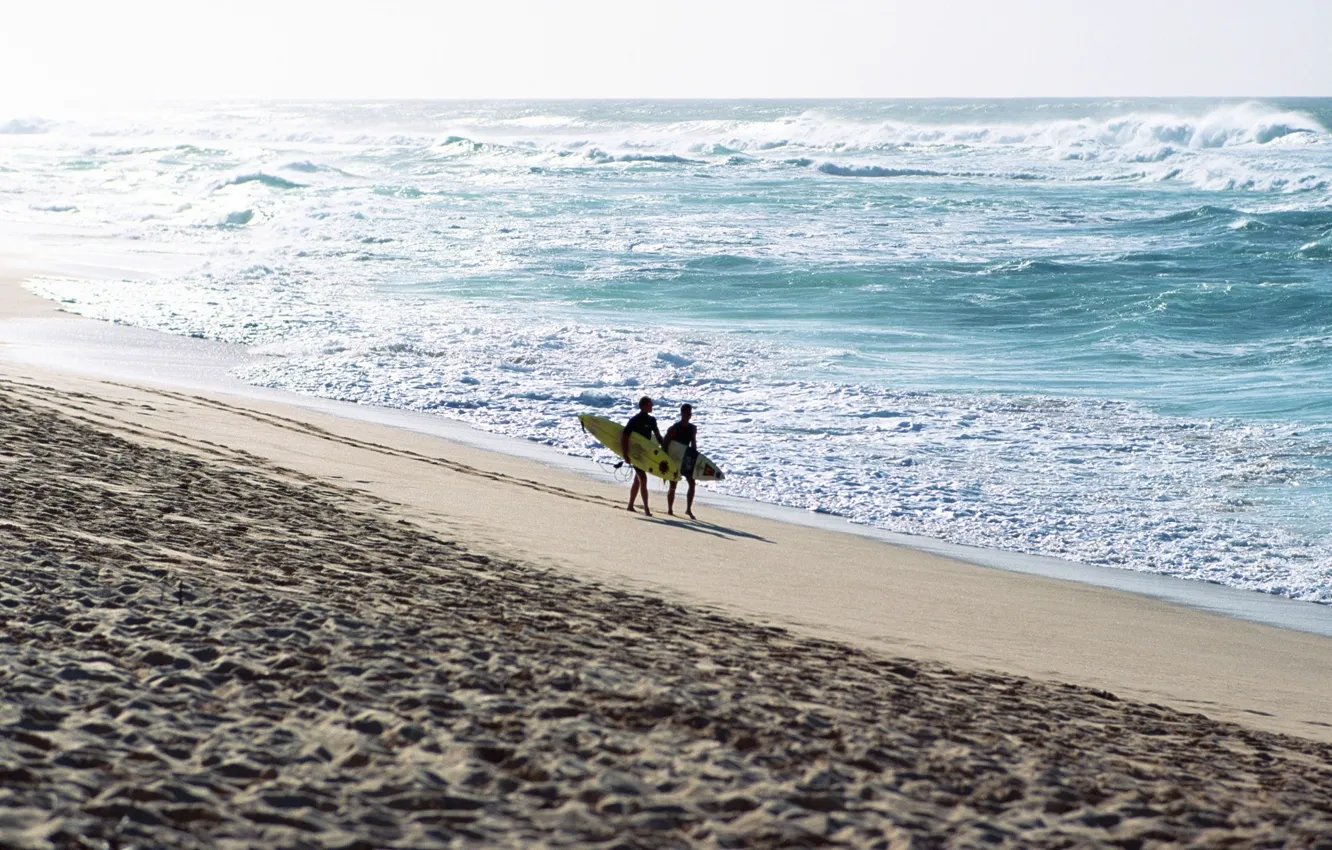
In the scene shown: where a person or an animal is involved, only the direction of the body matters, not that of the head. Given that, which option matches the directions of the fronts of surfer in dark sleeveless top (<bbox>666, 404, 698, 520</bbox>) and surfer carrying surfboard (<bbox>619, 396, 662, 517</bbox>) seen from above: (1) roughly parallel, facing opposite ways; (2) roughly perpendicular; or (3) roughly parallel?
roughly parallel

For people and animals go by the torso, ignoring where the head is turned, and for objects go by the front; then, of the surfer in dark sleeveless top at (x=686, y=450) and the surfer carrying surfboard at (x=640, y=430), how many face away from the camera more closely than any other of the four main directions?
0

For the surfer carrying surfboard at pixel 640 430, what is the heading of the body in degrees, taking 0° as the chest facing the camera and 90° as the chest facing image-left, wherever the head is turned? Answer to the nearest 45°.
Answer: approximately 315°

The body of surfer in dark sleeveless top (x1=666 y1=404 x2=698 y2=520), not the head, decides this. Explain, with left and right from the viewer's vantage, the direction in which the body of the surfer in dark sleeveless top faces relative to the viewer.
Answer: facing the viewer and to the right of the viewer
